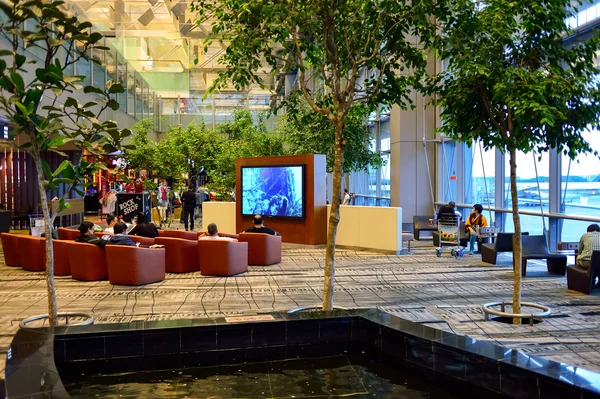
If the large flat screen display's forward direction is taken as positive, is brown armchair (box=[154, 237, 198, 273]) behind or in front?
in front

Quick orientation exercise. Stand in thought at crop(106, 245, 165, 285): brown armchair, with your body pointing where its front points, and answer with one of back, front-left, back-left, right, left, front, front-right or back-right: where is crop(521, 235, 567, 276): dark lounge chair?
front-right

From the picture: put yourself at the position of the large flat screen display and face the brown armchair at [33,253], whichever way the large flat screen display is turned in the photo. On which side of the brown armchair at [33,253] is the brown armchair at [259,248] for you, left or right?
left

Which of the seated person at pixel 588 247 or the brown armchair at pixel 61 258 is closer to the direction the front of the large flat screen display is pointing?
the brown armchair

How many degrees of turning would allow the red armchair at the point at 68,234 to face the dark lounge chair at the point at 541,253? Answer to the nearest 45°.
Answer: approximately 90° to its right

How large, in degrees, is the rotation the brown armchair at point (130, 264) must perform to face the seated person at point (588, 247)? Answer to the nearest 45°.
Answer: approximately 45° to its right

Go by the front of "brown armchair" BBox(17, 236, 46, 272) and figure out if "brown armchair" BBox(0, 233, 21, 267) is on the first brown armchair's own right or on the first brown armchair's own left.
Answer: on the first brown armchair's own left

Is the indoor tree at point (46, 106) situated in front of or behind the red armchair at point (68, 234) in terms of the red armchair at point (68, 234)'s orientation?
behind

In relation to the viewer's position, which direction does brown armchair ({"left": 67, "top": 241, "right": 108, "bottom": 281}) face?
facing away from the viewer and to the right of the viewer

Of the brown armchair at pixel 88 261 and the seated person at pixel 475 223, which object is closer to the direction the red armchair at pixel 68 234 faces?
the seated person

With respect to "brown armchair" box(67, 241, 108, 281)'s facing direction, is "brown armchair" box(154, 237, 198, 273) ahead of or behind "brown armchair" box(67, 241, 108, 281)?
ahead

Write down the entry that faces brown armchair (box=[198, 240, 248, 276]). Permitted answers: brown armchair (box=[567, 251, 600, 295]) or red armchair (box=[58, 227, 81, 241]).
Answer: brown armchair (box=[567, 251, 600, 295])

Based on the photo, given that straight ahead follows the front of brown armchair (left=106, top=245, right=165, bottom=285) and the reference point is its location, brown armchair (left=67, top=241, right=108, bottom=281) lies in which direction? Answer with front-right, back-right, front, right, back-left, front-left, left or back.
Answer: left

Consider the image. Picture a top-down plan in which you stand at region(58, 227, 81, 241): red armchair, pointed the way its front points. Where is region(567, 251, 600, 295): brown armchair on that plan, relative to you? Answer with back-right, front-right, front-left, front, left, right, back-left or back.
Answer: right

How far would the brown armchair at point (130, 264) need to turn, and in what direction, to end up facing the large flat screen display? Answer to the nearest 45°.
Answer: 0° — it already faces it

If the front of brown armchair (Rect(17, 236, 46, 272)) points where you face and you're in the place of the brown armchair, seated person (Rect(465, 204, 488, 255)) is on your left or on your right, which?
on your right

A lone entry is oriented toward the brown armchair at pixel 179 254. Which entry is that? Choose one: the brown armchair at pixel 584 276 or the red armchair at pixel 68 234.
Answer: the brown armchair at pixel 584 276

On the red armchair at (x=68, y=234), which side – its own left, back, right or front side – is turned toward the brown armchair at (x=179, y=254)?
right
